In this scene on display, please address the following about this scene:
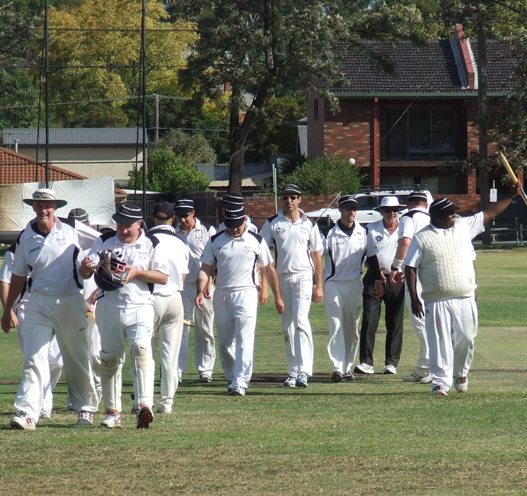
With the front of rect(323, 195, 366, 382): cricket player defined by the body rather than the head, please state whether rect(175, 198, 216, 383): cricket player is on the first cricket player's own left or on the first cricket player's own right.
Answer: on the first cricket player's own right

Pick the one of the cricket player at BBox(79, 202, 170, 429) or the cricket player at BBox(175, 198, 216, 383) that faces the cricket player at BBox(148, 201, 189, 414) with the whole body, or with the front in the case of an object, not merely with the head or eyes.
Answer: the cricket player at BBox(175, 198, 216, 383)

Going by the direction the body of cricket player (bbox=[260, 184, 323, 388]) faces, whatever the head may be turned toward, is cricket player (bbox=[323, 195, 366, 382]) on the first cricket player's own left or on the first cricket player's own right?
on the first cricket player's own left

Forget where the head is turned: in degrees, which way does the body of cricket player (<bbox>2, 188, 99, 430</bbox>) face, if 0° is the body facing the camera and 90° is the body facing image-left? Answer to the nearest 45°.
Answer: approximately 0°

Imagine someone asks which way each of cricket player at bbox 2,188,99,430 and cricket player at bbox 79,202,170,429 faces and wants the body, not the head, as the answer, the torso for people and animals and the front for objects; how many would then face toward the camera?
2

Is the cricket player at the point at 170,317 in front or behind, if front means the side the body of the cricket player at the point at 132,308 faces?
behind

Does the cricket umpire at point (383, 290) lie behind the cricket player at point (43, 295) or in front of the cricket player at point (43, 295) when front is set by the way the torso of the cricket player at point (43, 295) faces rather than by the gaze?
behind
